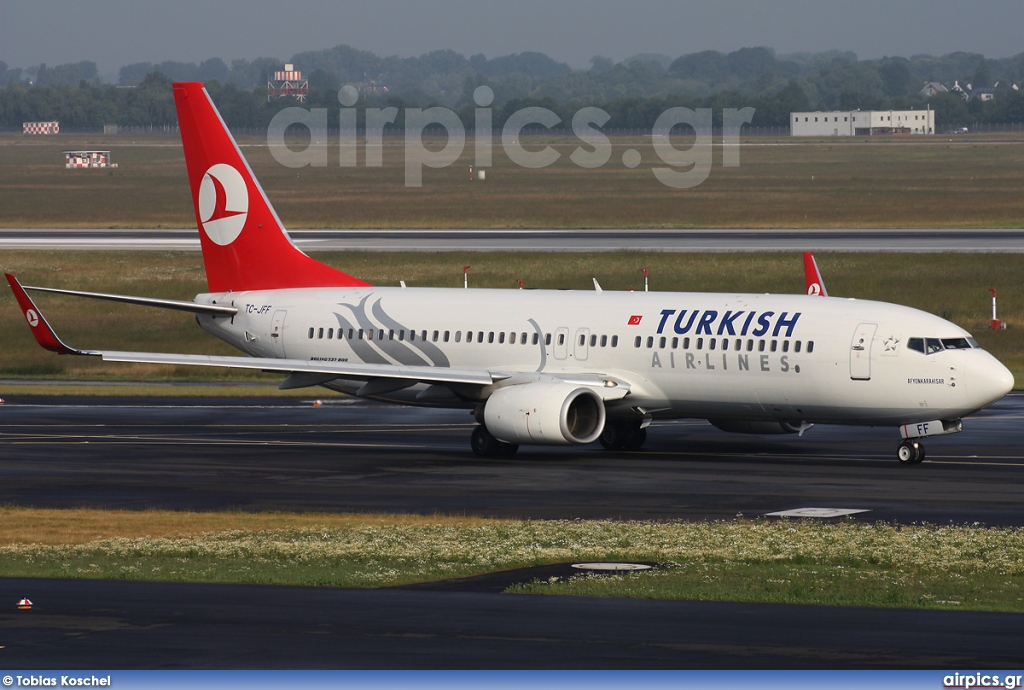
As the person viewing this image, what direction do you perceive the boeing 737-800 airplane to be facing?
facing the viewer and to the right of the viewer
